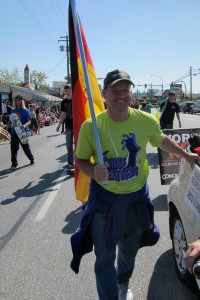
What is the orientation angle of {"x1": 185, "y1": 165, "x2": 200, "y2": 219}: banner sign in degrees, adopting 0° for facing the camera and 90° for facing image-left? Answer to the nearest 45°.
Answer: approximately 45°
